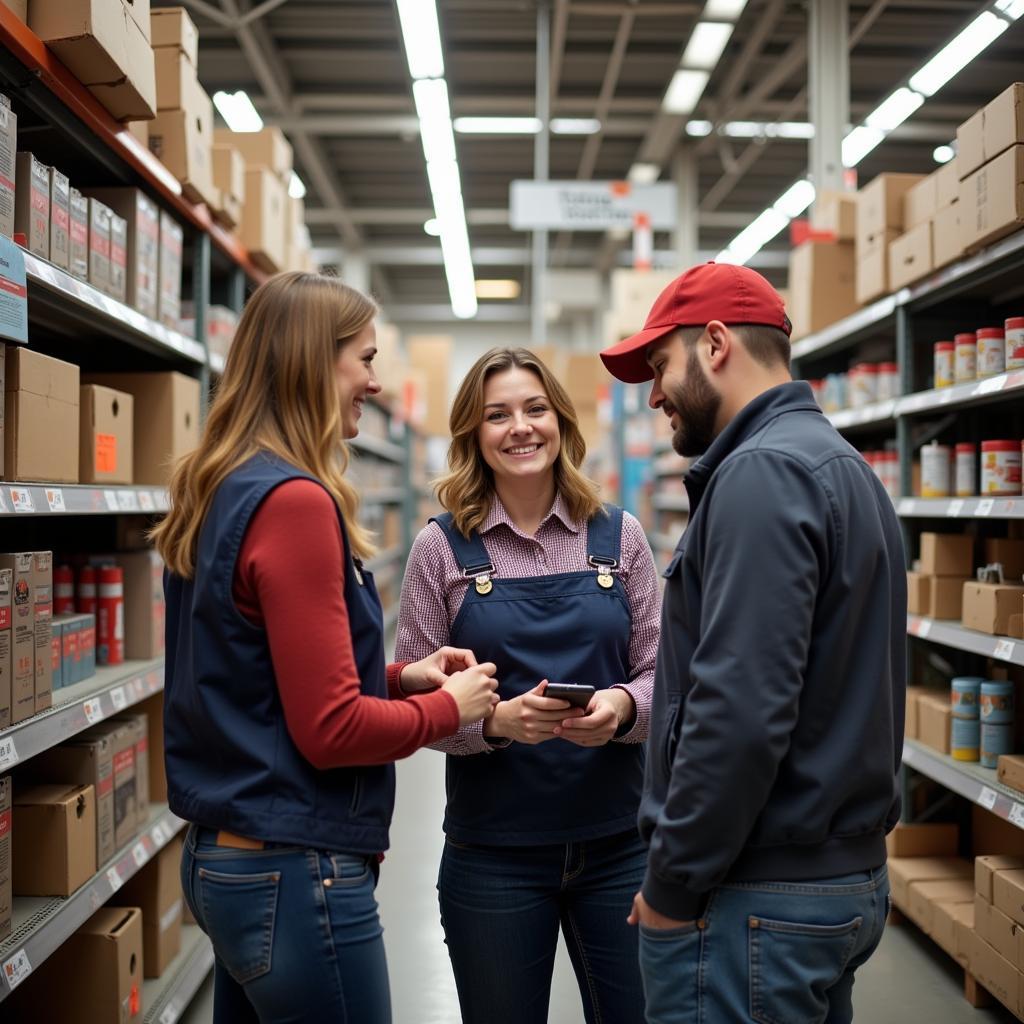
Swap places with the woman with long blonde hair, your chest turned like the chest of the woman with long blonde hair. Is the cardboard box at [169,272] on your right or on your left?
on your left

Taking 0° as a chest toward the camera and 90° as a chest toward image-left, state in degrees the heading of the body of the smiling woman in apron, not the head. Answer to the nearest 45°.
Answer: approximately 0°

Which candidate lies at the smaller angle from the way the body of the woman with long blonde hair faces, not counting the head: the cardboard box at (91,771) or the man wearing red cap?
the man wearing red cap

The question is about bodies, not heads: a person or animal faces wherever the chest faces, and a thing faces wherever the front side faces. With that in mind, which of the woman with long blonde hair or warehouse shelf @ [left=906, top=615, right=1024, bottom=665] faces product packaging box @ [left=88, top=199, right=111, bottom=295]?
the warehouse shelf

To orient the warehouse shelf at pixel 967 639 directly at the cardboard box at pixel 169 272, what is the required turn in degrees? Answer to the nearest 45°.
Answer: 0° — it already faces it

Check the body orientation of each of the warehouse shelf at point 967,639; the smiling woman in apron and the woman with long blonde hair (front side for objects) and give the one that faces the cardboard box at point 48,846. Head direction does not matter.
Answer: the warehouse shelf

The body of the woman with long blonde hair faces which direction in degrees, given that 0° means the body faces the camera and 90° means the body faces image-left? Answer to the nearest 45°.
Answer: approximately 270°

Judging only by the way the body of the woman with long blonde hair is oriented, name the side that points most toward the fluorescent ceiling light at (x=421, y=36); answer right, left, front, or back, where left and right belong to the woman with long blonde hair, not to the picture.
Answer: left

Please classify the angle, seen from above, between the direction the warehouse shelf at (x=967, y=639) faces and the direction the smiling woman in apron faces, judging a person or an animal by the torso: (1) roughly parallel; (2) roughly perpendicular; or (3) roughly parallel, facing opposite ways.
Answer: roughly perpendicular

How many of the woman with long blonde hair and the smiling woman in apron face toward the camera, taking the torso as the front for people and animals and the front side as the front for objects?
1

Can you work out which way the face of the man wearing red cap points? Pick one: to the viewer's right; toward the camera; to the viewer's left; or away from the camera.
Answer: to the viewer's left

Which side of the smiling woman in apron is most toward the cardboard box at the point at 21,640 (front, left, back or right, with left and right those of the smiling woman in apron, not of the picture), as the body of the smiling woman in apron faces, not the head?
right

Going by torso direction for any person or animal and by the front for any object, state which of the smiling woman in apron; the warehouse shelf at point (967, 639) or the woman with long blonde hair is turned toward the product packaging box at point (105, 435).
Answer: the warehouse shelf
